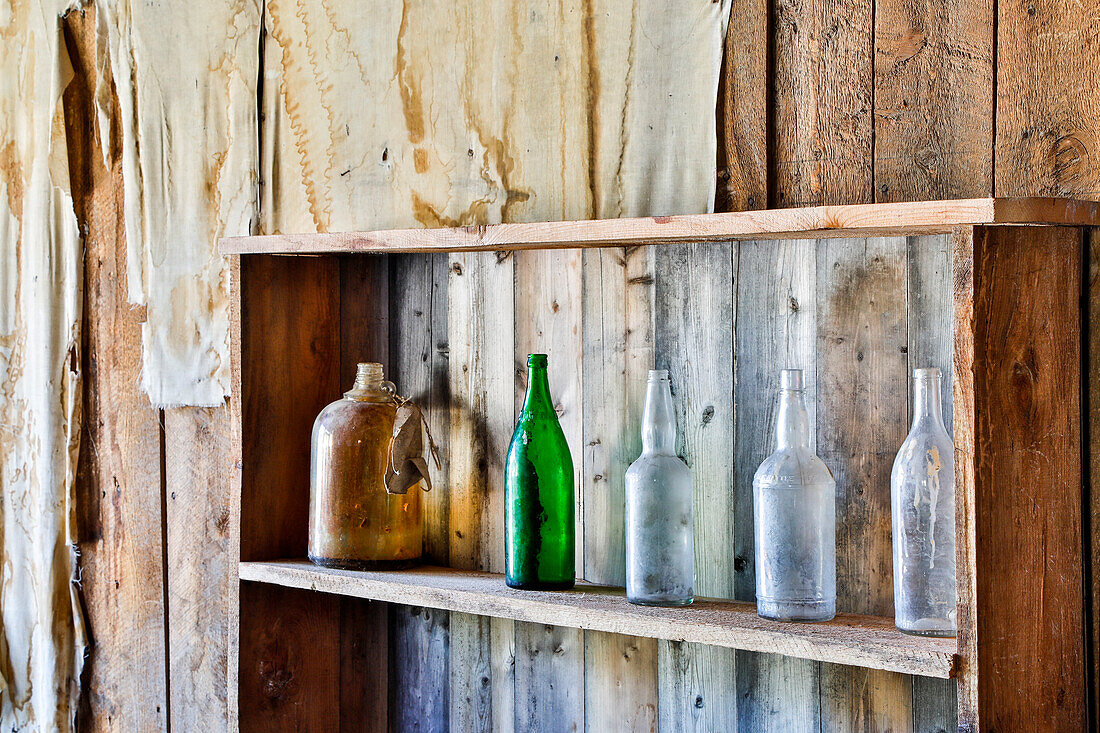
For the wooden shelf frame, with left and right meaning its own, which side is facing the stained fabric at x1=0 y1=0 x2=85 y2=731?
right

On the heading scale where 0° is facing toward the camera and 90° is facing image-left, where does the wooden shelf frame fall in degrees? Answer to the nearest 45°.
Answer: approximately 45°

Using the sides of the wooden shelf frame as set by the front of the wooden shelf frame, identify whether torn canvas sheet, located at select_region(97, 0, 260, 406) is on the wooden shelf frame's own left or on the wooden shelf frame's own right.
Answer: on the wooden shelf frame's own right
